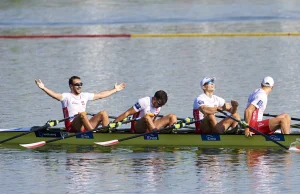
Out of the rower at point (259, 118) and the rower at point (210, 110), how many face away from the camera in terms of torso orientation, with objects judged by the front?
0
